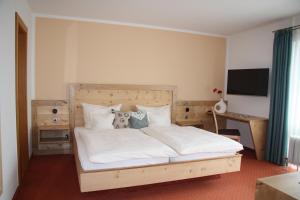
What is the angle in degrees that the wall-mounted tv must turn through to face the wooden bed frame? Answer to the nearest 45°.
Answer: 0° — it already faces it

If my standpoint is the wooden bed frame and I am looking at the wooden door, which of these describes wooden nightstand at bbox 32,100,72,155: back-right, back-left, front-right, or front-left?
front-right

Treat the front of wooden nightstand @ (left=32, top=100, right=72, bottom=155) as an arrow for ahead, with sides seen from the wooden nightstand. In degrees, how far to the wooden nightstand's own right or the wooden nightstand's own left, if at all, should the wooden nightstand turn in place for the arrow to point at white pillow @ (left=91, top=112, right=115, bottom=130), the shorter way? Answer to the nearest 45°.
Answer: approximately 45° to the wooden nightstand's own left

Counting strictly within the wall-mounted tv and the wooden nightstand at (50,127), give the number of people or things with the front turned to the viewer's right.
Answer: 0

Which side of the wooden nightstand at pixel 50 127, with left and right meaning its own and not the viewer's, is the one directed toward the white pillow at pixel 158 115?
left

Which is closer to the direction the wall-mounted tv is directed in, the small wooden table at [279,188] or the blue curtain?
the small wooden table

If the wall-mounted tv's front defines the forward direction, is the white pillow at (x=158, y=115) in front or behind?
in front

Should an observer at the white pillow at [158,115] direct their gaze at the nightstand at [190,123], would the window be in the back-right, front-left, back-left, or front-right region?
front-right

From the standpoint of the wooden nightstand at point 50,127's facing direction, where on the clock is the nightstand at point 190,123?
The nightstand is roughly at 9 o'clock from the wooden nightstand.

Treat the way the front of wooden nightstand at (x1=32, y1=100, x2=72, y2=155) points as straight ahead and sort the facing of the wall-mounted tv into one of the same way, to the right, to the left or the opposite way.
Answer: to the right

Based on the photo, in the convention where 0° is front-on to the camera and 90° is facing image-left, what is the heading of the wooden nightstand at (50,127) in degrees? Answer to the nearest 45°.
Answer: approximately 0°

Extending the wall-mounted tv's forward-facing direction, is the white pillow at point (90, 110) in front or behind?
in front

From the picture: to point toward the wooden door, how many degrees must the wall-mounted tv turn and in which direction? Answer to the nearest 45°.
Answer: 0° — it already faces it

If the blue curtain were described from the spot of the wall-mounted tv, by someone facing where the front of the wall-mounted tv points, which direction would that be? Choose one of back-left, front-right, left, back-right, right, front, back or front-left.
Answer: left

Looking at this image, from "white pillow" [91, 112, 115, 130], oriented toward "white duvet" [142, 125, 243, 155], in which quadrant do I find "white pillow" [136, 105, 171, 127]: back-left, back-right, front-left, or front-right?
front-left

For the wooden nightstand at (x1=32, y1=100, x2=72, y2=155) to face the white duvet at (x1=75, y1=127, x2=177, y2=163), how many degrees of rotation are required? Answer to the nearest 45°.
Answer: approximately 45° to its left

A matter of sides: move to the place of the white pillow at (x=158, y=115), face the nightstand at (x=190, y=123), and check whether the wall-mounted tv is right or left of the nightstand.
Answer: right

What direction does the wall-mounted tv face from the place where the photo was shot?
facing the viewer and to the left of the viewer
